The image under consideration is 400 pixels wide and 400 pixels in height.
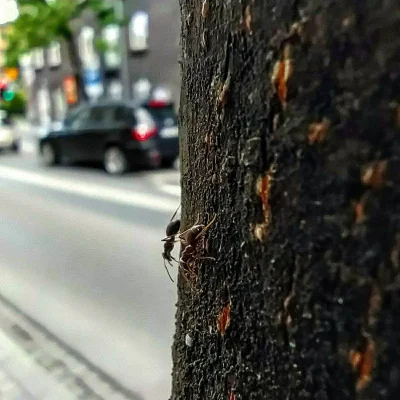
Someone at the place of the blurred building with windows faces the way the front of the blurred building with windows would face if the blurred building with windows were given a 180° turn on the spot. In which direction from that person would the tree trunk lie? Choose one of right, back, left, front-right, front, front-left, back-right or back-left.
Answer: back-right

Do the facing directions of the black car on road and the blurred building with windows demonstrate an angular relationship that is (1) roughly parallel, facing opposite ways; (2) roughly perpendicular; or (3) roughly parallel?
roughly perpendicular

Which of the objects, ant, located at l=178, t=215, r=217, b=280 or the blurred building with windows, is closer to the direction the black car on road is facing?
the blurred building with windows

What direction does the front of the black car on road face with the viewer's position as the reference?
facing away from the viewer and to the left of the viewer

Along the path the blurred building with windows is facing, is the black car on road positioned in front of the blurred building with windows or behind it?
in front

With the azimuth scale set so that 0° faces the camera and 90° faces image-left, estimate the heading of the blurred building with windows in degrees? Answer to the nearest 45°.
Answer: approximately 45°

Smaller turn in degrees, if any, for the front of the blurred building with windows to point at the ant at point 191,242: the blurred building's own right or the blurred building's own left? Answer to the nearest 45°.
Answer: approximately 45° to the blurred building's own left

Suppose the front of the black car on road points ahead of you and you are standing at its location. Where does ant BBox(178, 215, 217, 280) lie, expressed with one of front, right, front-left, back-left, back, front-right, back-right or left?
back-left

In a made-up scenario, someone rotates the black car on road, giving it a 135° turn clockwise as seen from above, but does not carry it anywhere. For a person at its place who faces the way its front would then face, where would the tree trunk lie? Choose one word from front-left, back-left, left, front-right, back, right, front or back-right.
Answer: right

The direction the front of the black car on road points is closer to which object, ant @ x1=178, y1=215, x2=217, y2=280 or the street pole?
the street pole
